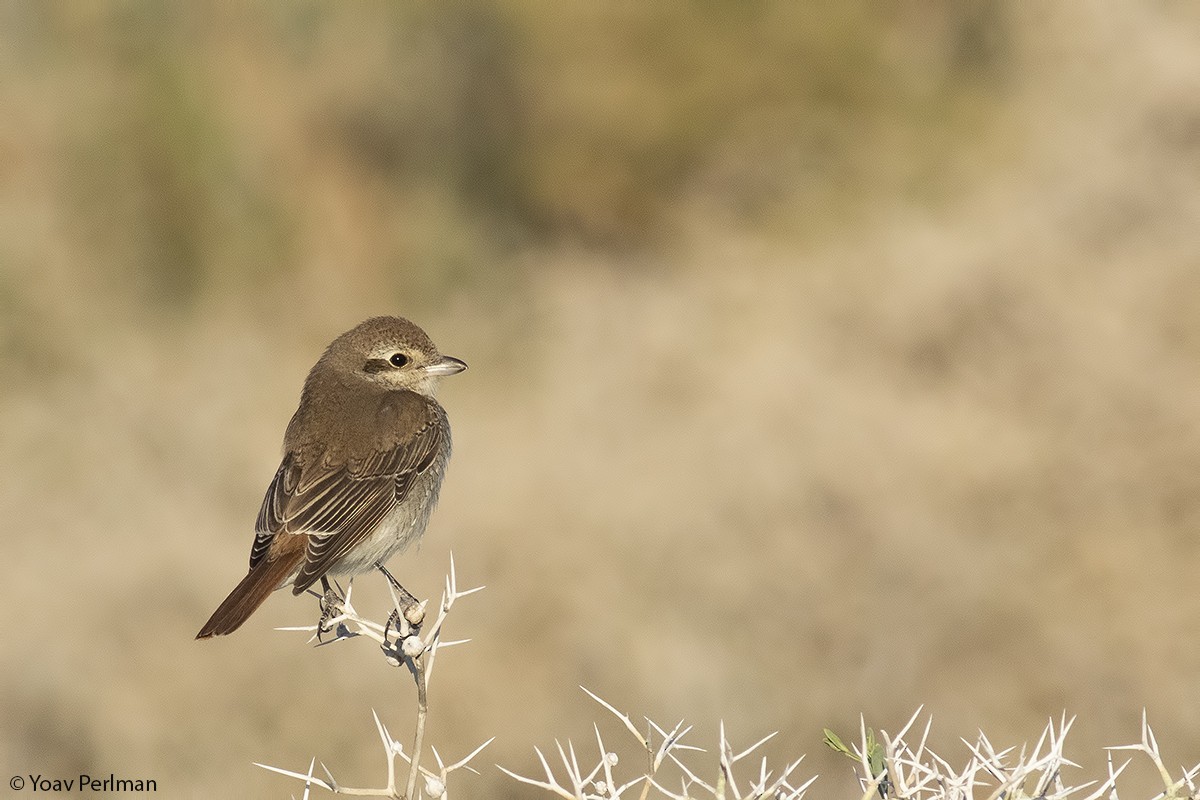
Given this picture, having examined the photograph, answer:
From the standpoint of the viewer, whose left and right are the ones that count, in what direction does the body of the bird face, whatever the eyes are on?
facing away from the viewer and to the right of the viewer
